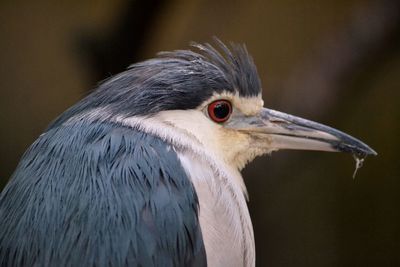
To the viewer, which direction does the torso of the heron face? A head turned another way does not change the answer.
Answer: to the viewer's right
